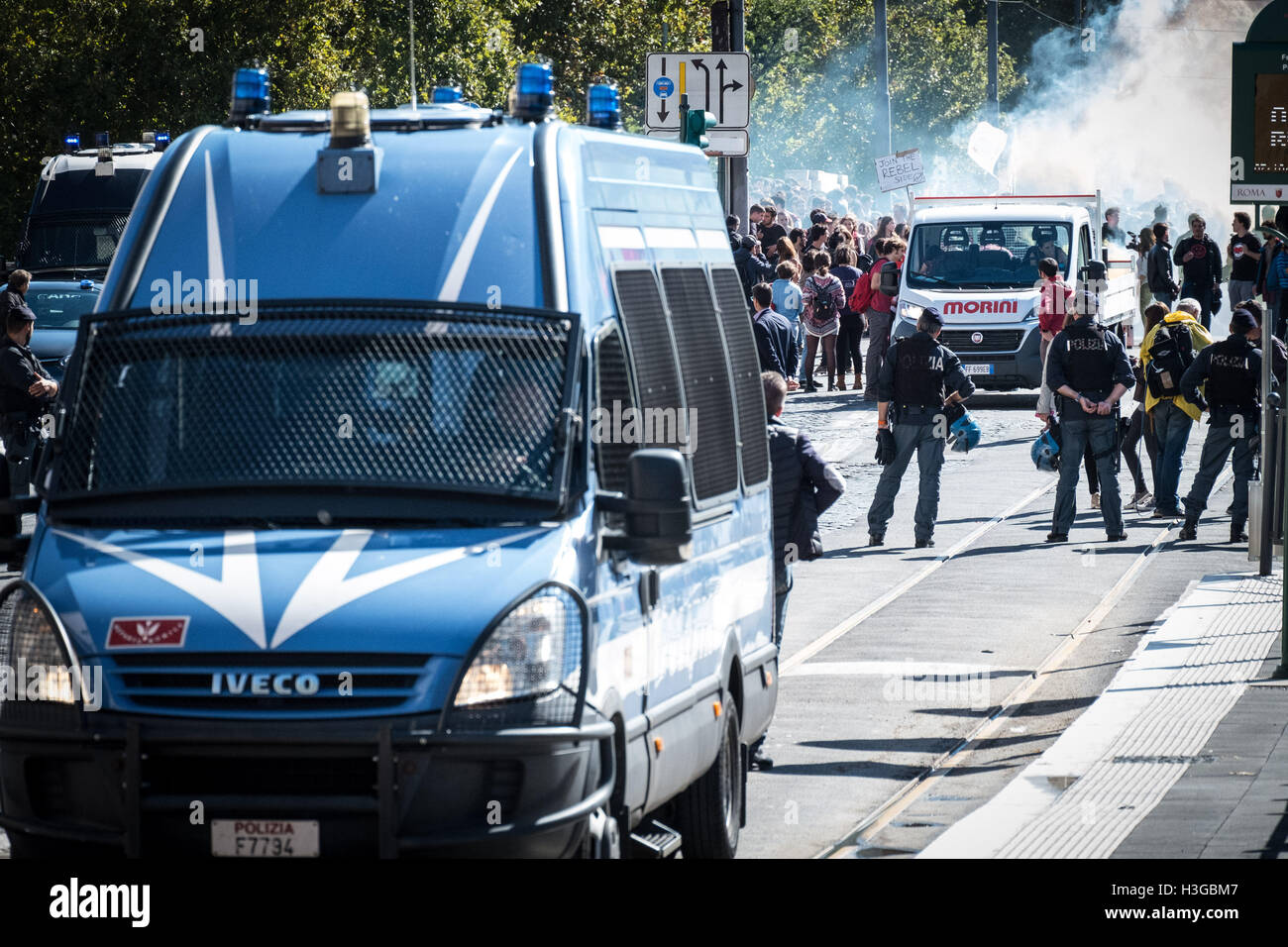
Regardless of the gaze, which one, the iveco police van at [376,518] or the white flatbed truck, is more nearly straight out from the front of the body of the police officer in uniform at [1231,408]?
the white flatbed truck

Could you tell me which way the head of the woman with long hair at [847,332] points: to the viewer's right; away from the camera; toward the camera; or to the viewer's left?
away from the camera

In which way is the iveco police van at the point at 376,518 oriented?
toward the camera

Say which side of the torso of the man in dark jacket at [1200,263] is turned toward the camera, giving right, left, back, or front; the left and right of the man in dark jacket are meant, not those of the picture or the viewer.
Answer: front

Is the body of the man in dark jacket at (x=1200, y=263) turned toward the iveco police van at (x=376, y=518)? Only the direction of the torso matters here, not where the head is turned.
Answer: yes

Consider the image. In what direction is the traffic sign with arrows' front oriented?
toward the camera

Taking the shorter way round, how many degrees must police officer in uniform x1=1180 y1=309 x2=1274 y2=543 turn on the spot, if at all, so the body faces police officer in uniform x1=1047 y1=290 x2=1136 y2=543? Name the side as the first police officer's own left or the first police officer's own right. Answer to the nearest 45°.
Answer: approximately 90° to the first police officer's own left

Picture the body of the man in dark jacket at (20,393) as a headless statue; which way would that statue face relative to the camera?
to the viewer's right

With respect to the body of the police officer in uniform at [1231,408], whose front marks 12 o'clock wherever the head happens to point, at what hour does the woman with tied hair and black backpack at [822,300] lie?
The woman with tied hair and black backpack is roughly at 11 o'clock from the police officer in uniform.

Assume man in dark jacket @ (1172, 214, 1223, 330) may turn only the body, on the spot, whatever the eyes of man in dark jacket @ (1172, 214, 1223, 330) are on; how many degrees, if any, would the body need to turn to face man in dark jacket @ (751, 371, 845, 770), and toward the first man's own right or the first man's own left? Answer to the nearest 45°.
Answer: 0° — they already face them

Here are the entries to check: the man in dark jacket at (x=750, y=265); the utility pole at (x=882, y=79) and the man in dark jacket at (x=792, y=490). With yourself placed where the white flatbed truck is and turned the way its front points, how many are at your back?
1

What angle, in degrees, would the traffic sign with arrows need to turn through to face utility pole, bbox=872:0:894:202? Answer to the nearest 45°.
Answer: approximately 180°

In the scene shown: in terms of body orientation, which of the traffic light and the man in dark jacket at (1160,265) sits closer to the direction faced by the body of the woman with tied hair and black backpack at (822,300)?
the man in dark jacket
